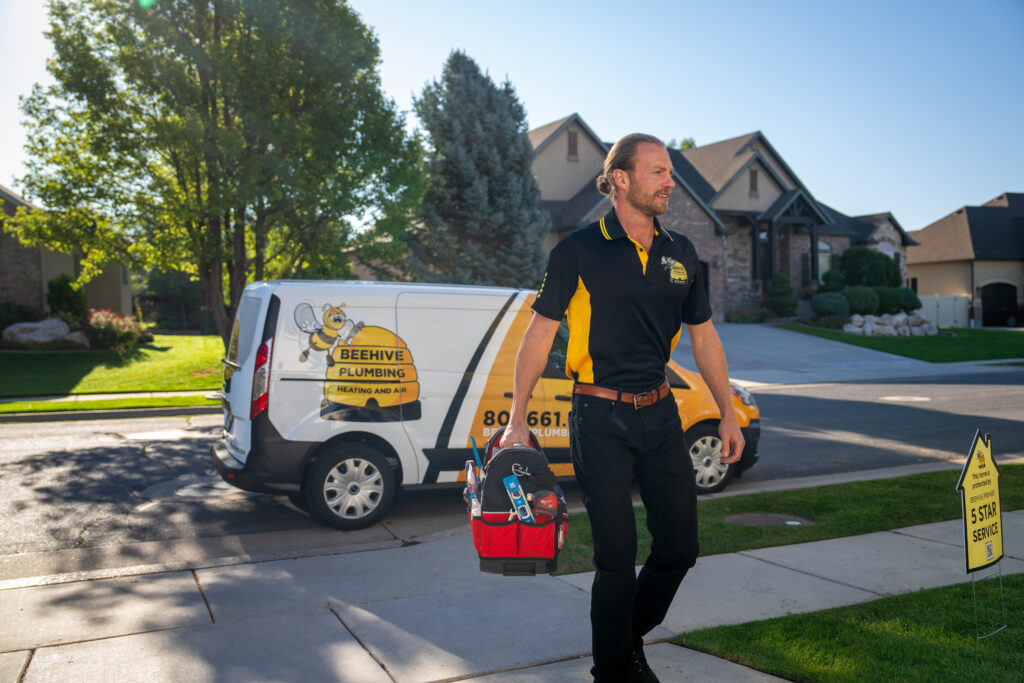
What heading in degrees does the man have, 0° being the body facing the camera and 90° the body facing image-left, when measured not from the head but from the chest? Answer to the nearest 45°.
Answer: approximately 315°

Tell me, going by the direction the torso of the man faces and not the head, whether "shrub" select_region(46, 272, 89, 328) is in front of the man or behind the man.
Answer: behind

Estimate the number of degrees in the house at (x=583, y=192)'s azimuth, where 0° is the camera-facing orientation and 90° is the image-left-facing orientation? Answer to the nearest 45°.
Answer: approximately 0°

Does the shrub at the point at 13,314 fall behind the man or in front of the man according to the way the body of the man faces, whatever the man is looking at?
behind

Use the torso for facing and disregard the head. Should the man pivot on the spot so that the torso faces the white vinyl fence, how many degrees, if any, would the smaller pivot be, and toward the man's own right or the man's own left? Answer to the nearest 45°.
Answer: approximately 135° to the man's own left

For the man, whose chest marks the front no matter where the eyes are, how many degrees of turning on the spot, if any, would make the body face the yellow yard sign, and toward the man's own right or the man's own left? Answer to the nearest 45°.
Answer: approximately 90° to the man's own left

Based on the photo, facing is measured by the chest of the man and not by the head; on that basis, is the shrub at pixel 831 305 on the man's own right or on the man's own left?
on the man's own left

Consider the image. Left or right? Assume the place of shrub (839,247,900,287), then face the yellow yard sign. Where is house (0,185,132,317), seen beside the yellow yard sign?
right

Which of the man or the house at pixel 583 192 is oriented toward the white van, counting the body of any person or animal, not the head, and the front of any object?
the house

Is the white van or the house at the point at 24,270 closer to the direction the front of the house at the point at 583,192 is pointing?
the white van

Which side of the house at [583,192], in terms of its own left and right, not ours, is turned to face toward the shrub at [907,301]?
left

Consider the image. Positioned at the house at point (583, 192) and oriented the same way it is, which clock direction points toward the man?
The man is roughly at 12 o'clock from the house.

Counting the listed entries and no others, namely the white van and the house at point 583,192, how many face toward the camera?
1

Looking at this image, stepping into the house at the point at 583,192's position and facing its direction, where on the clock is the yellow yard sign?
The yellow yard sign is roughly at 12 o'clock from the house.

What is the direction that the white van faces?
to the viewer's right
